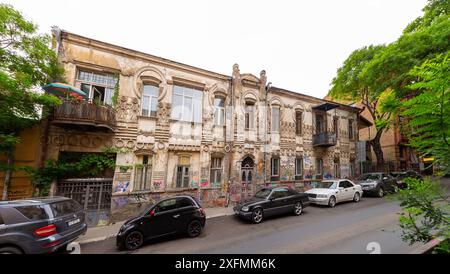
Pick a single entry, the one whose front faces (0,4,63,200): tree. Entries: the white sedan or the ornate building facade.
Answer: the white sedan

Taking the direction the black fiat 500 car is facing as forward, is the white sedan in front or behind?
behind

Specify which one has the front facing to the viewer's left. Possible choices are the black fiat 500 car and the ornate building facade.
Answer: the black fiat 500 car

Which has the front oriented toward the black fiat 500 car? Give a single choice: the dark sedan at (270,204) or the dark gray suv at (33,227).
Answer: the dark sedan

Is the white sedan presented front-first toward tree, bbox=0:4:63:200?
yes

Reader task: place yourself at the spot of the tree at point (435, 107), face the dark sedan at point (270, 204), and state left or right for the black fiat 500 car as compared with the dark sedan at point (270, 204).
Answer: left

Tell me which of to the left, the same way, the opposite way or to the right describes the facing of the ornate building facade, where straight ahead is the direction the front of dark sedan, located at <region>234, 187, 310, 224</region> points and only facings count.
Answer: to the left

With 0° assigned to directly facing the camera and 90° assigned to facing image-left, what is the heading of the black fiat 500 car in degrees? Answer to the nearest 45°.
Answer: approximately 90°

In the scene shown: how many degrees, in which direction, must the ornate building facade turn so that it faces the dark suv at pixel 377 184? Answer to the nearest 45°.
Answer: approximately 45° to its left

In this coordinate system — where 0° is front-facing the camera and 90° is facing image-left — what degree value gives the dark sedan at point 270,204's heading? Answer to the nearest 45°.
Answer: approximately 45°

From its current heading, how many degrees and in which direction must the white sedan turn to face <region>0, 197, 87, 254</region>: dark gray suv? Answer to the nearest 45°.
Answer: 0° — it already faces it

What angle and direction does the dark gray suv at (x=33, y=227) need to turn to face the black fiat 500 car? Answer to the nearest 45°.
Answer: approximately 135° to its right

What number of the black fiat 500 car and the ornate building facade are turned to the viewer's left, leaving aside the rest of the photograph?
1
